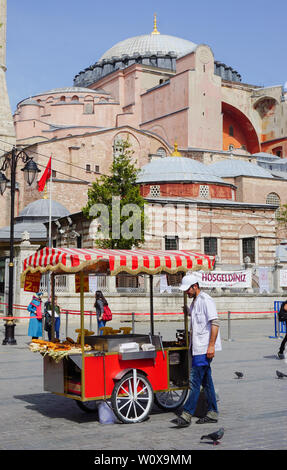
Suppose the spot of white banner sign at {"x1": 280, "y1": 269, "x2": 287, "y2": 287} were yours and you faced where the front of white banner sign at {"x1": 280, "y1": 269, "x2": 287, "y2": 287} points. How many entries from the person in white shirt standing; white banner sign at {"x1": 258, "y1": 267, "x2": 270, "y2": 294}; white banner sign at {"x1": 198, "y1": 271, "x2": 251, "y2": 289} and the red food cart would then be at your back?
0

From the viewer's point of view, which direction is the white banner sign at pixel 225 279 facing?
toward the camera

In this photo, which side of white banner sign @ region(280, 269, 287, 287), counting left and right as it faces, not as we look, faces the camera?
front

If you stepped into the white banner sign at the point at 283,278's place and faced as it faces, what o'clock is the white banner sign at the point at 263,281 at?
the white banner sign at the point at 263,281 is roughly at 2 o'clock from the white banner sign at the point at 283,278.

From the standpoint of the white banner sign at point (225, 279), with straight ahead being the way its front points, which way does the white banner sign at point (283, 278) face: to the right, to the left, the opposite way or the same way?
the same way

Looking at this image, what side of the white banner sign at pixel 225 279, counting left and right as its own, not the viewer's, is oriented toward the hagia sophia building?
back

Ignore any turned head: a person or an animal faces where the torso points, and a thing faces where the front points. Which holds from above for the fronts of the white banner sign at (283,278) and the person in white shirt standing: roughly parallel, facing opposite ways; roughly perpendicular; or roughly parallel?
roughly perpendicular

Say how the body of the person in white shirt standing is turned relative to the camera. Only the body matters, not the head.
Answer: to the viewer's left

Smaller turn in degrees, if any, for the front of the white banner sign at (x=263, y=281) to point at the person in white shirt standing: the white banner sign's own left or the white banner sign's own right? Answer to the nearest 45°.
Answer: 0° — it already faces them

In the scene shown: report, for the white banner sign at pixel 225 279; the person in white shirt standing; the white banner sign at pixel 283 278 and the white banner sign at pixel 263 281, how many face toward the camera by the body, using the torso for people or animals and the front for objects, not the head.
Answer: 3

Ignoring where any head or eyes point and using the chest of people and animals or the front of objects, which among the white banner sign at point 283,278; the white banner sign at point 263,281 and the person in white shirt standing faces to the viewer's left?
the person in white shirt standing

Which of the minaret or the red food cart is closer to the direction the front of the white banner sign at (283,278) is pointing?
the red food cart

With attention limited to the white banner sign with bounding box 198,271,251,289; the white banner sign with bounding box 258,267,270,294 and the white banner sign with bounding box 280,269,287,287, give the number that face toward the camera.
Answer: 3

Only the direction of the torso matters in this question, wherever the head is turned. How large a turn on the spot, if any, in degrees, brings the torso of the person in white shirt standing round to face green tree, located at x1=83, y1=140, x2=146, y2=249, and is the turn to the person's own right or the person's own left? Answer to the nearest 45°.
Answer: approximately 90° to the person's own right

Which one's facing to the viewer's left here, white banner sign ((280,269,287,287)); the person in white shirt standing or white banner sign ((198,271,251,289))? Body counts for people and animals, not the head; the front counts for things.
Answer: the person in white shirt standing

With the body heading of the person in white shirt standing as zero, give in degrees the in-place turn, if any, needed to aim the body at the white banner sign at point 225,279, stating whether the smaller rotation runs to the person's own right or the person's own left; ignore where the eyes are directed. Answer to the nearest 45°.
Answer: approximately 90° to the person's own right

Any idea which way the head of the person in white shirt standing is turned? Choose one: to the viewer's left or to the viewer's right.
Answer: to the viewer's left

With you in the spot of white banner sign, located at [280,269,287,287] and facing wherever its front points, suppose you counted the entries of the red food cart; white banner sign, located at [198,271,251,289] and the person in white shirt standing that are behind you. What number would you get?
0

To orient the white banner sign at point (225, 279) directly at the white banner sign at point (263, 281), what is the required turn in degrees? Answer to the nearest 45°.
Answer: approximately 135° to its left
